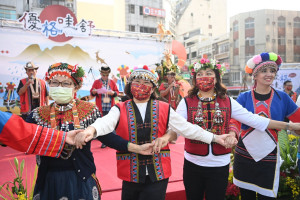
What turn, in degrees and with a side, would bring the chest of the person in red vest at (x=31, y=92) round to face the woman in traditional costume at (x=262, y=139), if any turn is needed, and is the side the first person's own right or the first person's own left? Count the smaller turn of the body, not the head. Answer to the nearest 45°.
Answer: approximately 45° to the first person's own left

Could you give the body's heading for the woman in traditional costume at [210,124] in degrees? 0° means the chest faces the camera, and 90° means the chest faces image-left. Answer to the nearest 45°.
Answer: approximately 0°

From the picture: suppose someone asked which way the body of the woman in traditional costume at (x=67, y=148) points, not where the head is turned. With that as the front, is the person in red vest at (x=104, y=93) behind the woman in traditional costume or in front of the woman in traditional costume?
behind

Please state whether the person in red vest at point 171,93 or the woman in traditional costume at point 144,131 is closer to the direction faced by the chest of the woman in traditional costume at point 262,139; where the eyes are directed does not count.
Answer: the woman in traditional costume

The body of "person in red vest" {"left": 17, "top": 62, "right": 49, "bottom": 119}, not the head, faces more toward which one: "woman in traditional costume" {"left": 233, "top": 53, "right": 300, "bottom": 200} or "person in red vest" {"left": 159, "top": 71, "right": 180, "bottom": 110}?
the woman in traditional costume

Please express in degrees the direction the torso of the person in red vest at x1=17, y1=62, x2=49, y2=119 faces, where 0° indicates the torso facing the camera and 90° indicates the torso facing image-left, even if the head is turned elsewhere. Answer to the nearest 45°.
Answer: approximately 0°

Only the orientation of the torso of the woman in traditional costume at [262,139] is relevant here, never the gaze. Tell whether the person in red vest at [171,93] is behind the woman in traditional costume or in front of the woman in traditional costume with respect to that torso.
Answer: behind
